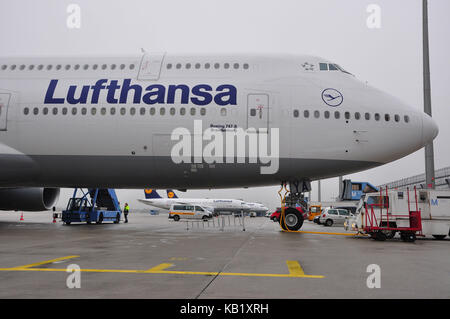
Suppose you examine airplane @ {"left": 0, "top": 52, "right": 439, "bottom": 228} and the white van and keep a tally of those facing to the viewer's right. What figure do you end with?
2

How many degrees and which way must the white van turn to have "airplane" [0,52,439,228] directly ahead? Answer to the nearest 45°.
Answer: approximately 90° to its right

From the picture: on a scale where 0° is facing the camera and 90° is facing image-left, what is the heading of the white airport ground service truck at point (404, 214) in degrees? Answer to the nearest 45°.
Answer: approximately 90°

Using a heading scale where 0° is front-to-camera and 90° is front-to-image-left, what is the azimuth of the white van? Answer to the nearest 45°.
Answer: approximately 270°

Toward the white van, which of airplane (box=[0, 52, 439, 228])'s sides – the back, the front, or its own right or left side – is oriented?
left

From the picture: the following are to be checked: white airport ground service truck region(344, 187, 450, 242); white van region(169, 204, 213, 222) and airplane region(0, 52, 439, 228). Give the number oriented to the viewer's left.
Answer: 1

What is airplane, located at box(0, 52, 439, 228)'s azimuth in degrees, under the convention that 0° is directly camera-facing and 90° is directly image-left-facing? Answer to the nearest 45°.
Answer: approximately 270°

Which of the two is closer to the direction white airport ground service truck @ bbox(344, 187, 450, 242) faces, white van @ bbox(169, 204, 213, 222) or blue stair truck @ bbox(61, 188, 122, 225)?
the blue stair truck

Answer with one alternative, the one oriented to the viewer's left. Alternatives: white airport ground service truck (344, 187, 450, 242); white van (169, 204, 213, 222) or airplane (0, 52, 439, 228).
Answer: the white airport ground service truck
